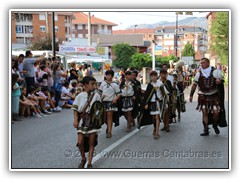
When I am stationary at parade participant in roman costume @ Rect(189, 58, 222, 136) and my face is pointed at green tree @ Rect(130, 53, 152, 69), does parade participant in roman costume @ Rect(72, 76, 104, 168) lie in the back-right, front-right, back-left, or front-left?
back-left

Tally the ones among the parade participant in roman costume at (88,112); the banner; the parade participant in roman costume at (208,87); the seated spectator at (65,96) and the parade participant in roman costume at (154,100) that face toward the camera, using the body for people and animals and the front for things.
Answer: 4

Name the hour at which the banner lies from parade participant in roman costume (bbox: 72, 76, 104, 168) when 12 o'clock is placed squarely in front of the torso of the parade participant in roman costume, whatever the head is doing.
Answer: The banner is roughly at 6 o'clock from the parade participant in roman costume.

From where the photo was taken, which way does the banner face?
toward the camera

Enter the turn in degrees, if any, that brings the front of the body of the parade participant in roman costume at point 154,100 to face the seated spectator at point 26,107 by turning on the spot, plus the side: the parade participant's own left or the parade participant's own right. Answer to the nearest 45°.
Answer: approximately 135° to the parade participant's own right

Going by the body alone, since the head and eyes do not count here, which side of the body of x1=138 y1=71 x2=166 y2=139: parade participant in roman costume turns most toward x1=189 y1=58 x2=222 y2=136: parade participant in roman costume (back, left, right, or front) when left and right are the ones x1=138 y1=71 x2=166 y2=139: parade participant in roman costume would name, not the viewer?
left

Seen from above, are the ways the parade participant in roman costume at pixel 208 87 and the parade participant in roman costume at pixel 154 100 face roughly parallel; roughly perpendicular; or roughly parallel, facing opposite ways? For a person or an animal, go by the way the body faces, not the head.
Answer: roughly parallel

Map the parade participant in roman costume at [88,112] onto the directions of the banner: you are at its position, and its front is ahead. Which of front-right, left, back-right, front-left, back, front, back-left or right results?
front

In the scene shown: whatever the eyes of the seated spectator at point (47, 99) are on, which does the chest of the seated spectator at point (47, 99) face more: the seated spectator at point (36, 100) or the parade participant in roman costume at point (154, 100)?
the parade participant in roman costume

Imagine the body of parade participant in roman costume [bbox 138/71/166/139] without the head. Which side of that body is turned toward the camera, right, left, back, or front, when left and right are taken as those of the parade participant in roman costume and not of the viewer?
front

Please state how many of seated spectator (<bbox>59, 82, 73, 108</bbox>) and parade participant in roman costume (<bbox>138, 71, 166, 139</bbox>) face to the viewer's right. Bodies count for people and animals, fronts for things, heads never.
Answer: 1
